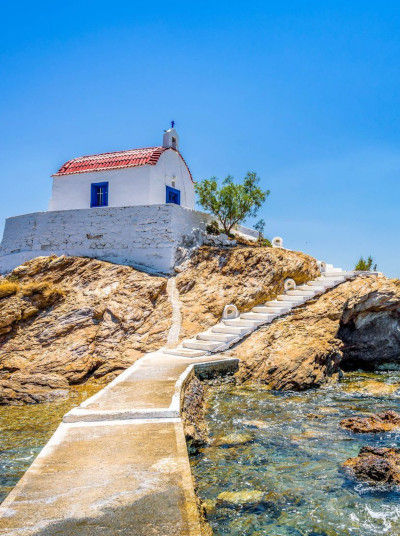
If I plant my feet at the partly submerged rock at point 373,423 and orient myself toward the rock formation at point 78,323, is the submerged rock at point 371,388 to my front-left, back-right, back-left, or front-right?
front-right

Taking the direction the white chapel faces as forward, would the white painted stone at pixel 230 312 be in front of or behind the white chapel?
in front

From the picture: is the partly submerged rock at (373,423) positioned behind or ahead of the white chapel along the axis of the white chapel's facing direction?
ahead

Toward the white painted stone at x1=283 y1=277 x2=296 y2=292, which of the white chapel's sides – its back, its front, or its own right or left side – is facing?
front

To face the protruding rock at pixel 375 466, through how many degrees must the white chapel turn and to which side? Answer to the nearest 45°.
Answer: approximately 45° to its right

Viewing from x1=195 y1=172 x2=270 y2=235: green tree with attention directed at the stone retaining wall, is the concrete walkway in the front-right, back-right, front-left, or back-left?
front-left

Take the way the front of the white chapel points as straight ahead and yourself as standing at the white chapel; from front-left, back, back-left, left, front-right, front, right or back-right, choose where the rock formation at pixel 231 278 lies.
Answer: front

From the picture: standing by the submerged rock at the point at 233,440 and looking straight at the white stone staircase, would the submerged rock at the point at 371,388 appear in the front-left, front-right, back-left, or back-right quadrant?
front-right

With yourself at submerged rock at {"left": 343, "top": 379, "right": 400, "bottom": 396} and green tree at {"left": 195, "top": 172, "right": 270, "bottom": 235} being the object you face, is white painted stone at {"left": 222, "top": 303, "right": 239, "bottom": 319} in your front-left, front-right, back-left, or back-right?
front-left

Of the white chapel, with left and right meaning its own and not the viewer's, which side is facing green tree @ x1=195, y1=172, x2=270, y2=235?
front

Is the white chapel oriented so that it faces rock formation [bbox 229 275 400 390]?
yes

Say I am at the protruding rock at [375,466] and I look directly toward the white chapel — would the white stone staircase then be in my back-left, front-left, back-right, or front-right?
front-right

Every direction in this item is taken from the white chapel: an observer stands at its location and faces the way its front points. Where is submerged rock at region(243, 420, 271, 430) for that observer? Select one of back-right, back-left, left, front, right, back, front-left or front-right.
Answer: front-right
